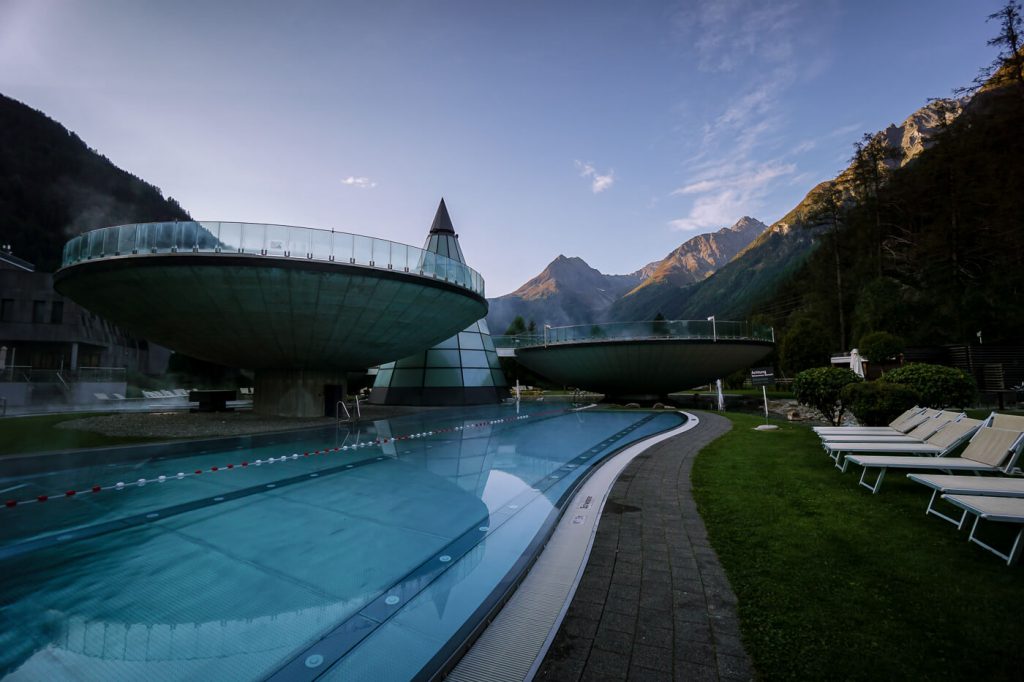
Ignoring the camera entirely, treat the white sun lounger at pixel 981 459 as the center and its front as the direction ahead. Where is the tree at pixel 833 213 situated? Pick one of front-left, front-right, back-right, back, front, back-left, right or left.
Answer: back-right

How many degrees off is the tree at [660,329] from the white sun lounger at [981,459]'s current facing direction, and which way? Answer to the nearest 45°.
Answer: approximately 90° to its right

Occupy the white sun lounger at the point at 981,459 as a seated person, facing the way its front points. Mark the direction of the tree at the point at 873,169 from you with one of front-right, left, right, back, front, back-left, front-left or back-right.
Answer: back-right

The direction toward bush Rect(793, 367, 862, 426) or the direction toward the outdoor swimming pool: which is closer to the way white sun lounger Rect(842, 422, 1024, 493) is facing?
the outdoor swimming pool

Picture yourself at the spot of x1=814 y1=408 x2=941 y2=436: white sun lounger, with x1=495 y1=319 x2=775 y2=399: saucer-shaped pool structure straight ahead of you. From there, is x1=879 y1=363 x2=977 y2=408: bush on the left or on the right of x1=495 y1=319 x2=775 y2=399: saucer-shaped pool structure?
right

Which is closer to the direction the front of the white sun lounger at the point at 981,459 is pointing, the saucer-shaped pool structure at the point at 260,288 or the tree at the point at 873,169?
the saucer-shaped pool structure

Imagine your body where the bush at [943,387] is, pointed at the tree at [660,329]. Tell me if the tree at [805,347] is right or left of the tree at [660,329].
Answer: right

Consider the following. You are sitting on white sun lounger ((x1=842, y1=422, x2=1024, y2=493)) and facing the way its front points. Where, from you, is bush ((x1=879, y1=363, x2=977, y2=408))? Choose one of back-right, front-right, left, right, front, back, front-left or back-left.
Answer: back-right

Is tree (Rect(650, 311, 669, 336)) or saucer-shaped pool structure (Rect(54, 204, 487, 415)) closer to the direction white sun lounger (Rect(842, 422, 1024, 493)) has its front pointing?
the saucer-shaped pool structure

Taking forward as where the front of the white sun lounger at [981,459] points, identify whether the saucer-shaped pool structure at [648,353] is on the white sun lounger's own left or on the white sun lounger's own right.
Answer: on the white sun lounger's own right

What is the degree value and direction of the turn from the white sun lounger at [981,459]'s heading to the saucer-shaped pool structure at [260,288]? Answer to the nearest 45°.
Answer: approximately 45° to its right

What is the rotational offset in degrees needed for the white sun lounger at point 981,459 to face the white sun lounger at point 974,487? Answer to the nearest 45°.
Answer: approximately 45° to its left

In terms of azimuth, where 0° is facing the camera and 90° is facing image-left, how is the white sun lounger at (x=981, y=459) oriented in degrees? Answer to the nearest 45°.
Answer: approximately 45°
